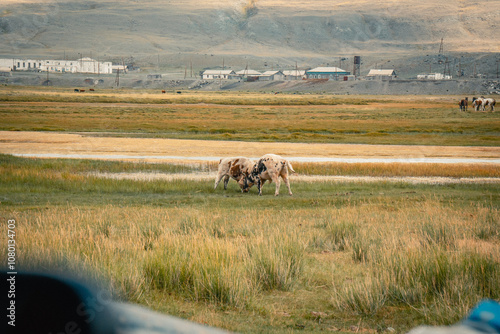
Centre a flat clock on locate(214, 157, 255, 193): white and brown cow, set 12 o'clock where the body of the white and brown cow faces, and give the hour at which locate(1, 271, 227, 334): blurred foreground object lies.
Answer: The blurred foreground object is roughly at 3 o'clock from the white and brown cow.

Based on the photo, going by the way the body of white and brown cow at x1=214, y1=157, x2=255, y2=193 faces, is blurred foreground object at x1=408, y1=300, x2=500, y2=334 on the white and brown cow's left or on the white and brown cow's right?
on the white and brown cow's right

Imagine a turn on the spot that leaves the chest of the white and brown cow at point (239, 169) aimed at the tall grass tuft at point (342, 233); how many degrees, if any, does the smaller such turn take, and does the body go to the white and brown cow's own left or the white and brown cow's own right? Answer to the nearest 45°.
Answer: approximately 90° to the white and brown cow's own right

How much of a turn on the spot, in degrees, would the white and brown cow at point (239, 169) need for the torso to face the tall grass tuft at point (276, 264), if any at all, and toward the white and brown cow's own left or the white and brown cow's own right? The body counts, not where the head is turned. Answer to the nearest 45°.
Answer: approximately 90° to the white and brown cow's own right

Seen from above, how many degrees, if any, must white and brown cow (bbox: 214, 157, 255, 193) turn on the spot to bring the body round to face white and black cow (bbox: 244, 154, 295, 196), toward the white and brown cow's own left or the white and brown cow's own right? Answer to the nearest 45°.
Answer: approximately 45° to the white and brown cow's own right

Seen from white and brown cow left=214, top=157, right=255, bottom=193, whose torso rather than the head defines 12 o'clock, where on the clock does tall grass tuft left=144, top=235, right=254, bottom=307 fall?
The tall grass tuft is roughly at 3 o'clock from the white and brown cow.

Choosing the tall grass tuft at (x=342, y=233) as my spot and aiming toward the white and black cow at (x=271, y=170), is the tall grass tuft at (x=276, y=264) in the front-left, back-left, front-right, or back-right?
back-left

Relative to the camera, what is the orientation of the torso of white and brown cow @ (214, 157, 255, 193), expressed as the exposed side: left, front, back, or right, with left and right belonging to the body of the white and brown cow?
right
